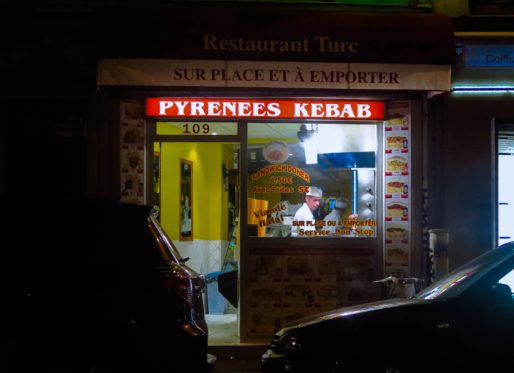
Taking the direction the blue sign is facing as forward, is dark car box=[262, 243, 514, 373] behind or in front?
in front

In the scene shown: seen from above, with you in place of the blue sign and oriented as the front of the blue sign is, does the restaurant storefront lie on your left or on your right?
on your right

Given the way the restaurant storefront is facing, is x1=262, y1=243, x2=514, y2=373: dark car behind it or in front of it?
in front

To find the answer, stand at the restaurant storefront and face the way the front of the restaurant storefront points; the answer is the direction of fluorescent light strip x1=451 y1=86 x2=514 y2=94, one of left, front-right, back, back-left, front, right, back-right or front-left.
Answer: left

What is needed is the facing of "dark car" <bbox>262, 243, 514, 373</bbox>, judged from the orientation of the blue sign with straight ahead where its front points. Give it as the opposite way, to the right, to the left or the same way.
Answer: to the right

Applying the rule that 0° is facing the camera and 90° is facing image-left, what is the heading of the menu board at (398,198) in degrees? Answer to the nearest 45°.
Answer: approximately 0°

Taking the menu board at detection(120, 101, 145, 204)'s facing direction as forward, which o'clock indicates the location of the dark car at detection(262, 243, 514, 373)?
The dark car is roughly at 11 o'clock from the menu board.

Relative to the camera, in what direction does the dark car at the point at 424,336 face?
facing to the left of the viewer

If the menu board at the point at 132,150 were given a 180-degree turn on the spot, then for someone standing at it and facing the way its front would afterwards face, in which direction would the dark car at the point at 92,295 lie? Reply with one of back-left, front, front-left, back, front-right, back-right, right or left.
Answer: back

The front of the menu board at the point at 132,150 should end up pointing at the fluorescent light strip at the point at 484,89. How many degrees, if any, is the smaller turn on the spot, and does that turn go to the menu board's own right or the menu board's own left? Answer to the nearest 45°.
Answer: approximately 90° to the menu board's own left

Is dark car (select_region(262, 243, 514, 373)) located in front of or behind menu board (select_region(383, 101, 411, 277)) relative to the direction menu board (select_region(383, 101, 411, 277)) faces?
in front

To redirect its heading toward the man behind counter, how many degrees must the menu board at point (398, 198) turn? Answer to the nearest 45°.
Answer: approximately 90° to its right

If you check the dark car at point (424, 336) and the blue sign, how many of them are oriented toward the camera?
1

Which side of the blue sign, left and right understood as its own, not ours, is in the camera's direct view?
front

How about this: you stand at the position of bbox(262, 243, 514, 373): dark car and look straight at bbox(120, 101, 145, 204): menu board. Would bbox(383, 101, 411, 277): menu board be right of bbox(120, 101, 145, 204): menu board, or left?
right

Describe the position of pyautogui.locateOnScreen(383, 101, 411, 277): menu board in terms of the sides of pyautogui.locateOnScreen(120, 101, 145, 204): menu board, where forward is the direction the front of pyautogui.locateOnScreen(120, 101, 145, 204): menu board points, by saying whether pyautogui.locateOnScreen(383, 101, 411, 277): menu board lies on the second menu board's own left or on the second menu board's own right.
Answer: on the second menu board's own left

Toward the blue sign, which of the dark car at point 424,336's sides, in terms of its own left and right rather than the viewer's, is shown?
right
